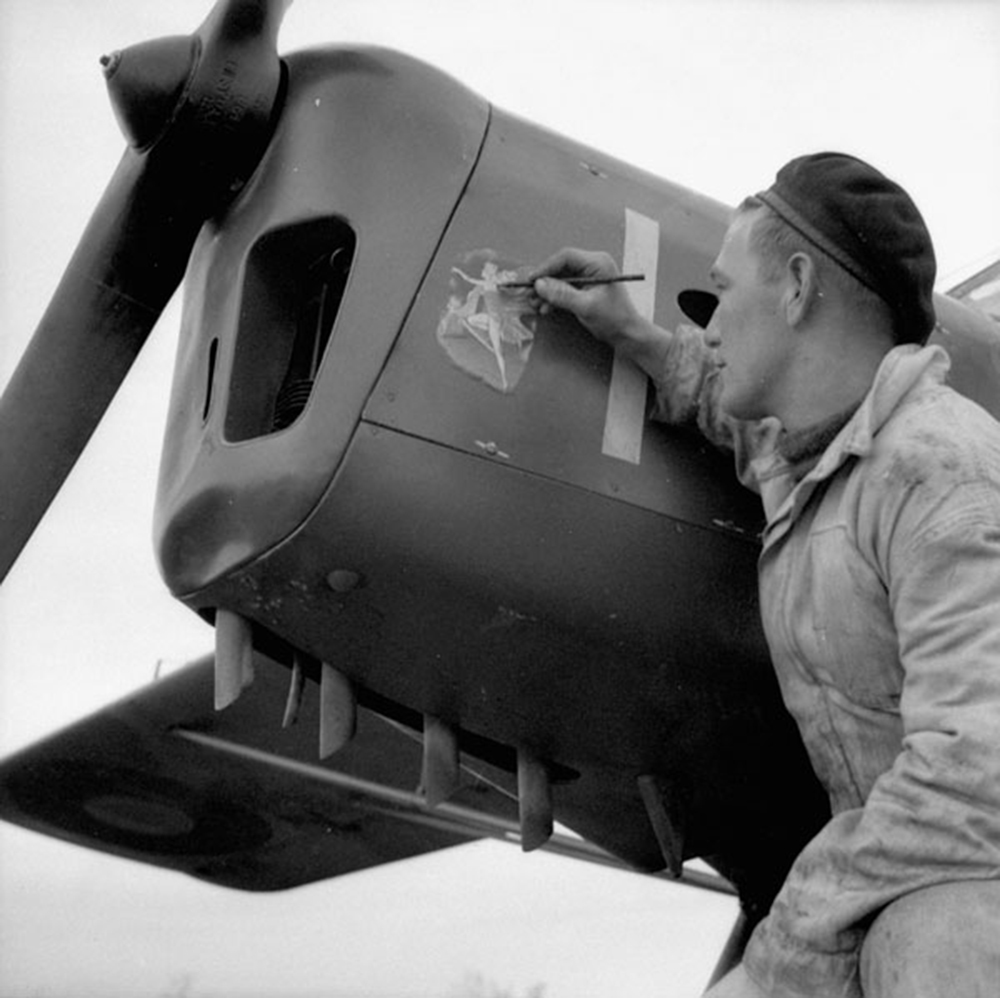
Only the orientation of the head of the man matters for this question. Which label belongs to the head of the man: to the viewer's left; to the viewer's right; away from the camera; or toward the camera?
to the viewer's left

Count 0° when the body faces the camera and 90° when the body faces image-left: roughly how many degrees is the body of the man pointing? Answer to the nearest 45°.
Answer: approximately 90°
